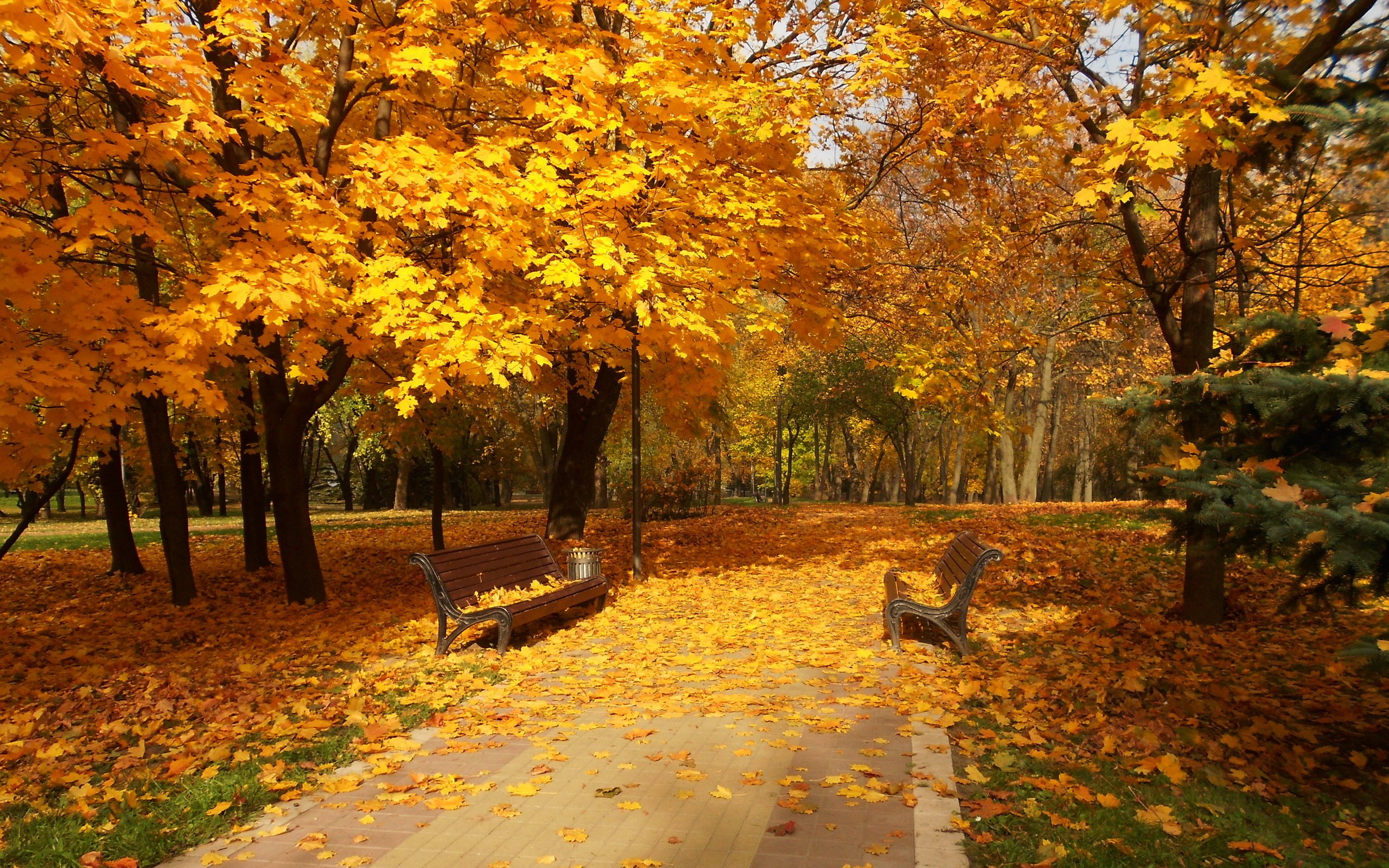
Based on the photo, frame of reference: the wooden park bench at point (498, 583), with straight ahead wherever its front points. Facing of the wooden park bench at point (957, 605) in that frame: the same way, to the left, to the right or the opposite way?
the opposite way

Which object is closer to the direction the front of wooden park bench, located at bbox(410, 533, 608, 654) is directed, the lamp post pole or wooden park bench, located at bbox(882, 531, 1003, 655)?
the wooden park bench

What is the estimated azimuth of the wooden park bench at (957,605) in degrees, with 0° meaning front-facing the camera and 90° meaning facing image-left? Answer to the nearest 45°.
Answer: approximately 90°

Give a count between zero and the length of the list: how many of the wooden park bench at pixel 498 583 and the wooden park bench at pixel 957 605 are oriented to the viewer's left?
1

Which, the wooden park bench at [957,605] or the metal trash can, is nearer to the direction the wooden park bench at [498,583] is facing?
the wooden park bench

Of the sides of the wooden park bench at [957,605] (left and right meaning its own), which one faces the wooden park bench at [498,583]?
front

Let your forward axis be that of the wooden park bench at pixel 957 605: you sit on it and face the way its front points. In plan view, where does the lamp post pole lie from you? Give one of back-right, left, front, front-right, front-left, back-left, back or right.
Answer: front-right

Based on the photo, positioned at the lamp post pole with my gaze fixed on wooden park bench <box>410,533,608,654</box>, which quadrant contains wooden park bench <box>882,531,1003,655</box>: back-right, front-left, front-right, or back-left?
front-left

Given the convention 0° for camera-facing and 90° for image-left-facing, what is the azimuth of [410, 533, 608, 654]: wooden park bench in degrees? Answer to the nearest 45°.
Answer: approximately 315°

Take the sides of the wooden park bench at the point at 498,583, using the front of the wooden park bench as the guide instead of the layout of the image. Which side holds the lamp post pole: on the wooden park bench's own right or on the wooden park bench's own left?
on the wooden park bench's own left

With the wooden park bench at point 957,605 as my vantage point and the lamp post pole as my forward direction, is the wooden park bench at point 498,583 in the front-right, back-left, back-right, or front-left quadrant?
front-left

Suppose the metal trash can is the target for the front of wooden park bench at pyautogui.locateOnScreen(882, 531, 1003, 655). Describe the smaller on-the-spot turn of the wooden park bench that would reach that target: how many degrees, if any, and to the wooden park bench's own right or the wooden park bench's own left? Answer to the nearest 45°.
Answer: approximately 45° to the wooden park bench's own right
